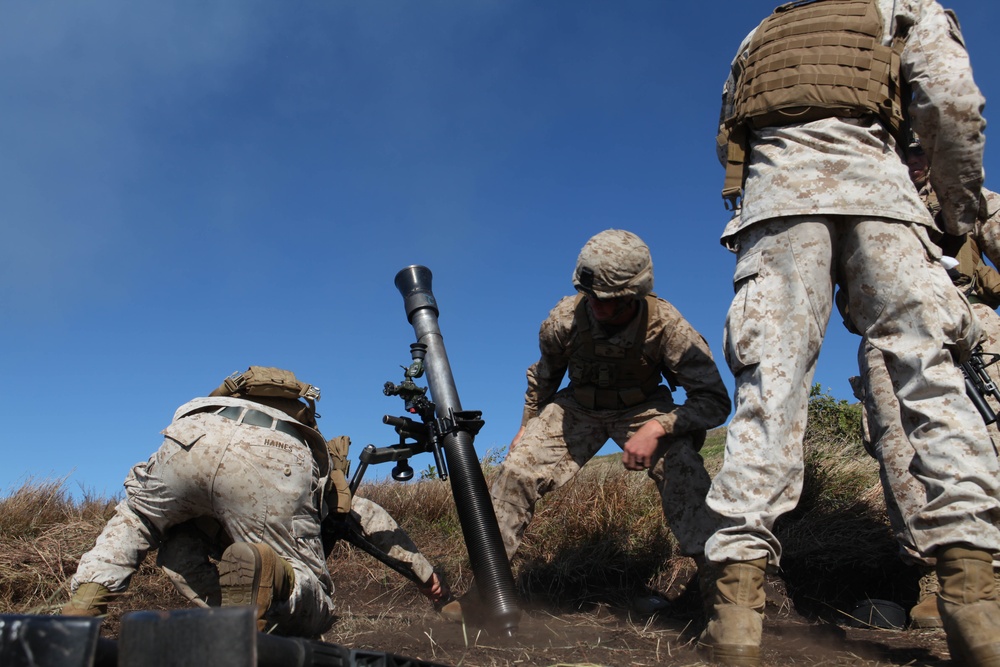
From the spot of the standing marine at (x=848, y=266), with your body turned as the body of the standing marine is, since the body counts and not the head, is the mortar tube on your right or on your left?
on your left

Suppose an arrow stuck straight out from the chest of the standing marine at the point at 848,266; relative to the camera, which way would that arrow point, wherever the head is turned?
away from the camera
